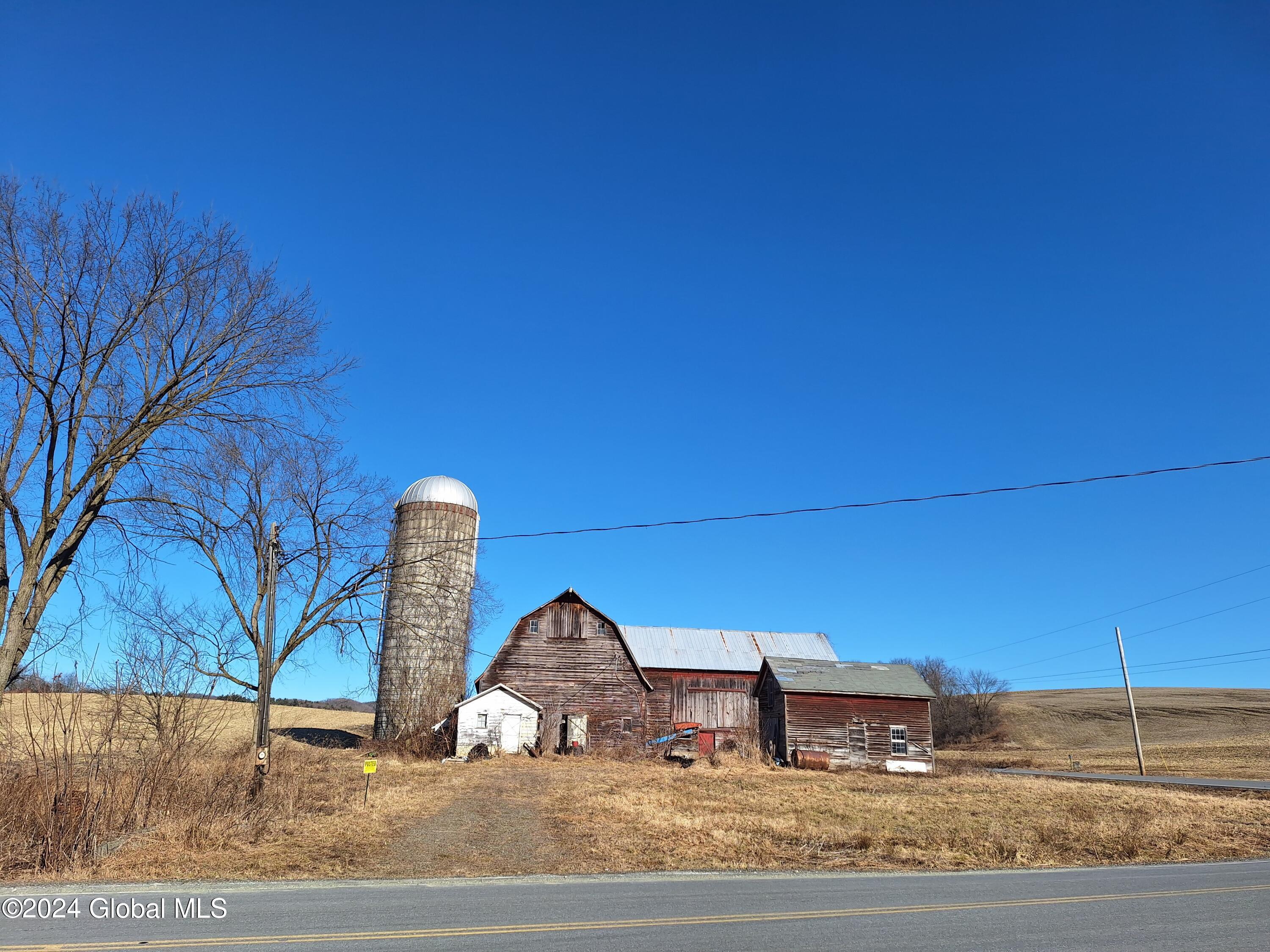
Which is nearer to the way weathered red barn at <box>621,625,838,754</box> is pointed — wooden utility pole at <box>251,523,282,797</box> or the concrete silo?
the wooden utility pole

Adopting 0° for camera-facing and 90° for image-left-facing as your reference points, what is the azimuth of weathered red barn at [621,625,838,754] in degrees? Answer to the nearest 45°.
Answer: approximately 0°

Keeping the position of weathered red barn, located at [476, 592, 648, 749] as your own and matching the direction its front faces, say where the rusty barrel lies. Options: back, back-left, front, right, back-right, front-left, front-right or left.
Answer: left

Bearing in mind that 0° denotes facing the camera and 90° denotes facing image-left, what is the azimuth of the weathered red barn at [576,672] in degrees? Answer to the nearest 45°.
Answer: approximately 0°

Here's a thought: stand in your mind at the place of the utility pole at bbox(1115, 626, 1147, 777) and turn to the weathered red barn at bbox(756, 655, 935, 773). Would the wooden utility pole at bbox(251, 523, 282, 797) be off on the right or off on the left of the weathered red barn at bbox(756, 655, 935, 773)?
left

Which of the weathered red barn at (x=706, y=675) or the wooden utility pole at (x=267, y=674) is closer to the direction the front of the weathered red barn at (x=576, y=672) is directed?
the wooden utility pole

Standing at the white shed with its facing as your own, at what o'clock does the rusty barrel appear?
The rusty barrel is roughly at 9 o'clock from the white shed.

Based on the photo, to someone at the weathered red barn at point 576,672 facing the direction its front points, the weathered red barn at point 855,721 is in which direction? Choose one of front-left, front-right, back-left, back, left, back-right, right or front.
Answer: left

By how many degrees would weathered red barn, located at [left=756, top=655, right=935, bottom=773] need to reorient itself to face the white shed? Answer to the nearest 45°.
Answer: approximately 45° to its right

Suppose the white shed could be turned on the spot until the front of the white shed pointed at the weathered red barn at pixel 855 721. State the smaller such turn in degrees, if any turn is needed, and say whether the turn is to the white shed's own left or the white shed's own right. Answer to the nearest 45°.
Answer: approximately 90° to the white shed's own left
